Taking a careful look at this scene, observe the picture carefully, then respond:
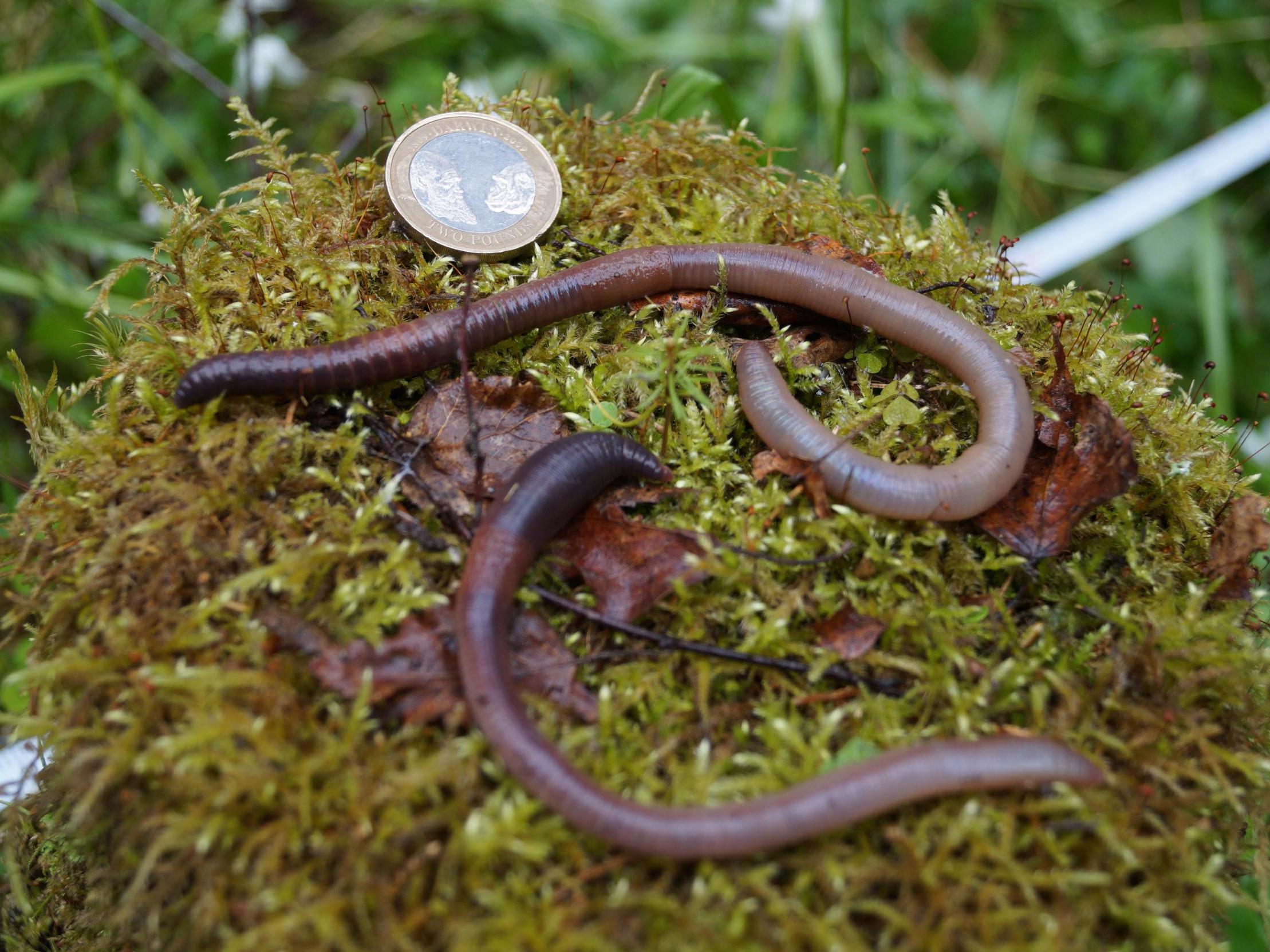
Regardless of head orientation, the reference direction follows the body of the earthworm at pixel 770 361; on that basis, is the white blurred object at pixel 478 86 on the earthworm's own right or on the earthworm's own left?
on the earthworm's own right

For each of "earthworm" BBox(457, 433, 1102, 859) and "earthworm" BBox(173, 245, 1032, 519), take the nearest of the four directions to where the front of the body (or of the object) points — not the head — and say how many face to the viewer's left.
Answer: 1

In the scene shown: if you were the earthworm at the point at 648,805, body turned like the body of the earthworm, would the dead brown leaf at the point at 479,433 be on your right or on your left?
on your left

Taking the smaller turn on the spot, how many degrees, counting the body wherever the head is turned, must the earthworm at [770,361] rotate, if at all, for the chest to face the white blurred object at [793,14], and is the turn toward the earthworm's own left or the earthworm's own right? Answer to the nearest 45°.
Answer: approximately 90° to the earthworm's own right

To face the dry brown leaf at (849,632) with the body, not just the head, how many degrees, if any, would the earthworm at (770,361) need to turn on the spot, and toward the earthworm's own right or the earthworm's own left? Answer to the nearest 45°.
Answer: approximately 90° to the earthworm's own left

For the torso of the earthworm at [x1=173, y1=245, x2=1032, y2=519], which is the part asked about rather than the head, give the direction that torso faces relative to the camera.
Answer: to the viewer's left

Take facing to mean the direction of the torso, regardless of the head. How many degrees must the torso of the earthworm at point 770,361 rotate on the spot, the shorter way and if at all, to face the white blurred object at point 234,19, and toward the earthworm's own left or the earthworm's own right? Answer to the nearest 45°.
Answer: approximately 45° to the earthworm's own right

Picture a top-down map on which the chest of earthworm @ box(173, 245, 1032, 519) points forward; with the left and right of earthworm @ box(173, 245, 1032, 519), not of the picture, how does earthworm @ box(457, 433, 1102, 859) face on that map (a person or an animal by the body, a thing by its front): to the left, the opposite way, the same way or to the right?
the opposite way
